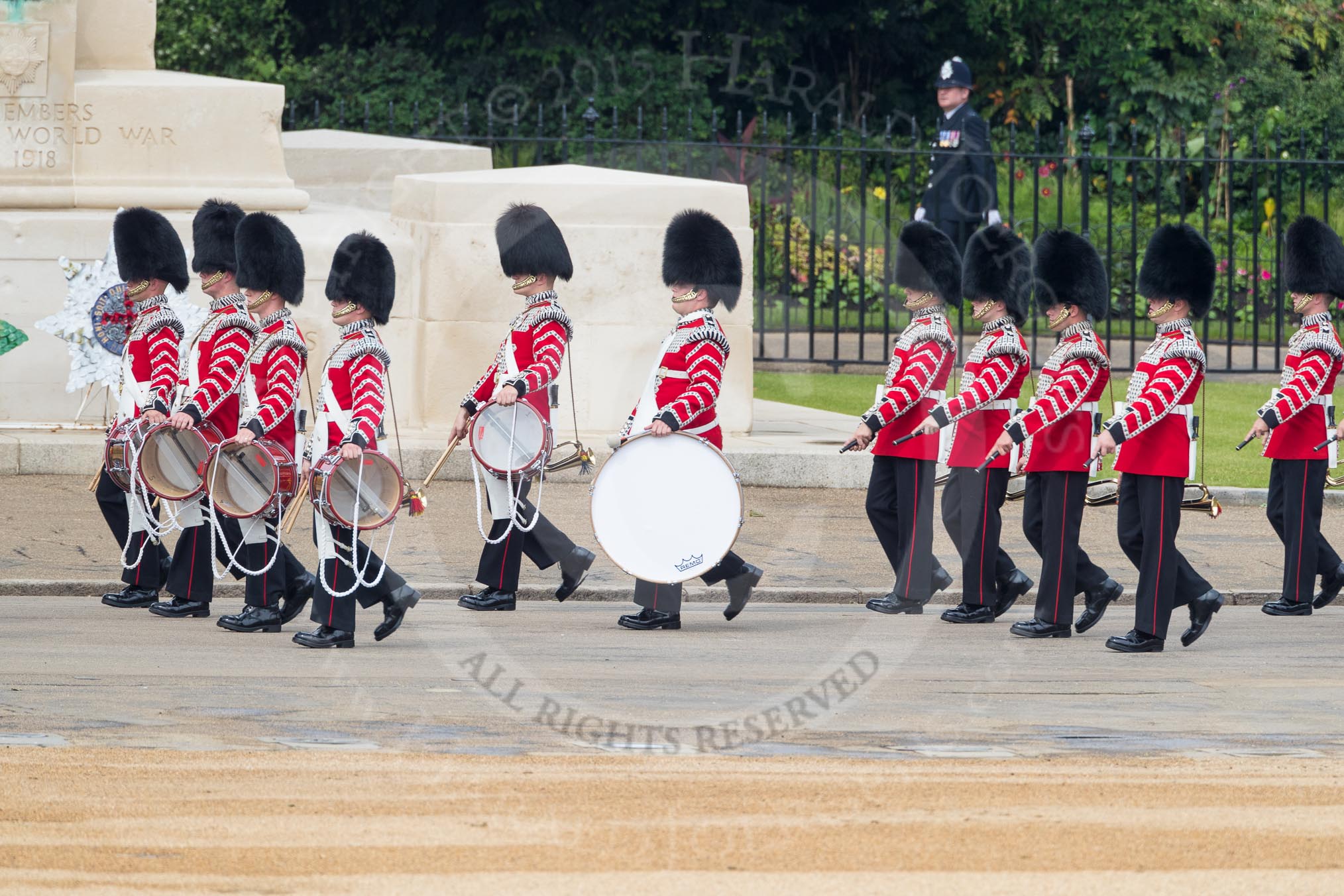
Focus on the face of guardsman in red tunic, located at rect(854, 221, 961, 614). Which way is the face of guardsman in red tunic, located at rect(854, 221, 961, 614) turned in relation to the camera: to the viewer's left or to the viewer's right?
to the viewer's left

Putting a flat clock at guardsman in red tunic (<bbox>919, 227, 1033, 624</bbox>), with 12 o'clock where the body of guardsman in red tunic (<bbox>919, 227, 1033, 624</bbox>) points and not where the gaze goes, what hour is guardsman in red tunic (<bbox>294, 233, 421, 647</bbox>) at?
guardsman in red tunic (<bbox>294, 233, 421, 647</bbox>) is roughly at 11 o'clock from guardsman in red tunic (<bbox>919, 227, 1033, 624</bbox>).

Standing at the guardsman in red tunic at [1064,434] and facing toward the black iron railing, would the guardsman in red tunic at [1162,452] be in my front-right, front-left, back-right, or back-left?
back-right

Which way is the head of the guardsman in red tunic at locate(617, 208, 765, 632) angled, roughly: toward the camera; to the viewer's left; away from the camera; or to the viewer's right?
to the viewer's left

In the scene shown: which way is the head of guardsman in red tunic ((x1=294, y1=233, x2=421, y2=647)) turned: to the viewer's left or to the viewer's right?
to the viewer's left

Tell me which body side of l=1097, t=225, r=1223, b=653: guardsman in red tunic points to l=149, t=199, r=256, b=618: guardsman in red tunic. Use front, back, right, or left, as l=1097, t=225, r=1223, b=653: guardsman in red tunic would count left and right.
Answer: front

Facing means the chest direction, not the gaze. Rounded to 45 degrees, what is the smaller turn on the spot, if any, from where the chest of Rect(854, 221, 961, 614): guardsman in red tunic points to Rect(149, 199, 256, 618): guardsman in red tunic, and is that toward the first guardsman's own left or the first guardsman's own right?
0° — they already face them

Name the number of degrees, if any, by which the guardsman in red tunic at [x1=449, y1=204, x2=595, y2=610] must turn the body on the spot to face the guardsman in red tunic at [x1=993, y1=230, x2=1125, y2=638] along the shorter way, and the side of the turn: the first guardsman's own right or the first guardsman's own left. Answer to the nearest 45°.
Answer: approximately 180°

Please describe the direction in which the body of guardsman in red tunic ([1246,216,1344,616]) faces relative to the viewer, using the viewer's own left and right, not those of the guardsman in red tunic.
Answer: facing to the left of the viewer

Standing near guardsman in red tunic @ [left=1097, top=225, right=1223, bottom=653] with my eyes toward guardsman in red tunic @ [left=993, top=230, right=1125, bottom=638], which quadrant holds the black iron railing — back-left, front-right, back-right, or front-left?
front-right

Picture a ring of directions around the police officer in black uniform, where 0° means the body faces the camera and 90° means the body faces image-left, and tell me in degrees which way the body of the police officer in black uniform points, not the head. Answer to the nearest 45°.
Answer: approximately 45°

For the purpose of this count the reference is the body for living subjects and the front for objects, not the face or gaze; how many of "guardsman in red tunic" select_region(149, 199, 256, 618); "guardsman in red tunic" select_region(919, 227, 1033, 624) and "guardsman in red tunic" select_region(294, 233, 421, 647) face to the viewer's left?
3

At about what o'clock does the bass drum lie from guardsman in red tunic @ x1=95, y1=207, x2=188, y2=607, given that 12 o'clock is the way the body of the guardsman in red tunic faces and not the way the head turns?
The bass drum is roughly at 7 o'clock from the guardsman in red tunic.

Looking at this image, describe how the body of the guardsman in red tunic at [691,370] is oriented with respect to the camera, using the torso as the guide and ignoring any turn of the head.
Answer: to the viewer's left

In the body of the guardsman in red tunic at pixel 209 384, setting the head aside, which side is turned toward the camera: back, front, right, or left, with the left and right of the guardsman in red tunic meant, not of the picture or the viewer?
left

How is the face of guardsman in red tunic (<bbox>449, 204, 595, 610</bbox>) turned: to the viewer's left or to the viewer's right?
to the viewer's left

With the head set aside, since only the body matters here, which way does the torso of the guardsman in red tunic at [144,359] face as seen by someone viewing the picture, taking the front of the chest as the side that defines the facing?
to the viewer's left
